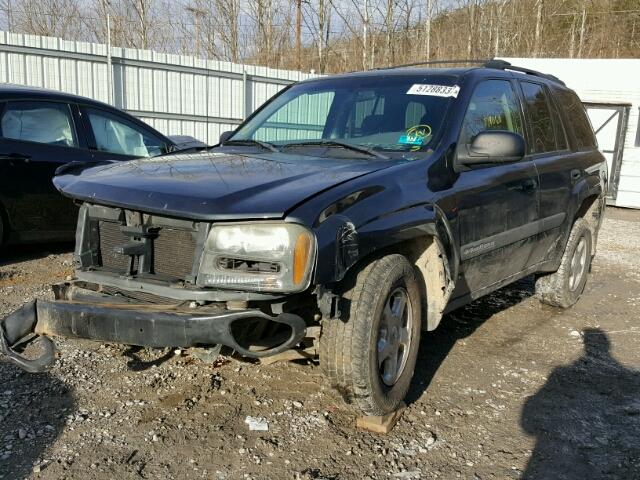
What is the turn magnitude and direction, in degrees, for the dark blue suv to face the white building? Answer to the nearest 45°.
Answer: approximately 180°

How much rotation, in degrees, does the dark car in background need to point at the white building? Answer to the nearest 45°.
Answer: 0° — it already faces it

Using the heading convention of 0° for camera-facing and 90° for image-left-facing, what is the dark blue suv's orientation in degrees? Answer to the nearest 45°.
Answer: approximately 45°

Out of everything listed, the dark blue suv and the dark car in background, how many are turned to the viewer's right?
1

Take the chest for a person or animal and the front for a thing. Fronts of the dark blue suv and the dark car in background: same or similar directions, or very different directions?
very different directions

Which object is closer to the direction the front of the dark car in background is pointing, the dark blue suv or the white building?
the white building

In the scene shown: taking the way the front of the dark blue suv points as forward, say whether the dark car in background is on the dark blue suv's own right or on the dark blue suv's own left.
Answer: on the dark blue suv's own right

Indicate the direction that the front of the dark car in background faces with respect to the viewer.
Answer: facing to the right of the viewer
